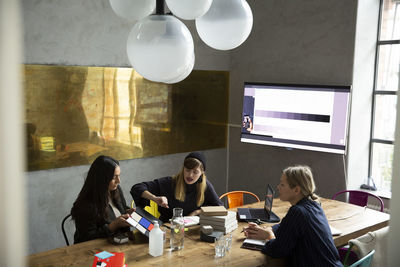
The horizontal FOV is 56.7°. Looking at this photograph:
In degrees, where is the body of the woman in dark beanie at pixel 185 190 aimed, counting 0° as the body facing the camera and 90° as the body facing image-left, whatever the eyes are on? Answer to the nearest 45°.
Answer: approximately 0°

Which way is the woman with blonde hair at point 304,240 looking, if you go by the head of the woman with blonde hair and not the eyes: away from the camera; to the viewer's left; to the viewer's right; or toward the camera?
to the viewer's left

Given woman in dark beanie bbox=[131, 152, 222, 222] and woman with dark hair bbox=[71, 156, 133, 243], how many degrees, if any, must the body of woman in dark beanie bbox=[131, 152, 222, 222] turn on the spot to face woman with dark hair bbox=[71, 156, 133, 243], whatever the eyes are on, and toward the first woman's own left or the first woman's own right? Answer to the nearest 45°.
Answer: approximately 45° to the first woman's own right

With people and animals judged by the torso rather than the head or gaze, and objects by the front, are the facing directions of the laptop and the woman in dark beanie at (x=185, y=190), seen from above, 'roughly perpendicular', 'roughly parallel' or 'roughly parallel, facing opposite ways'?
roughly perpendicular

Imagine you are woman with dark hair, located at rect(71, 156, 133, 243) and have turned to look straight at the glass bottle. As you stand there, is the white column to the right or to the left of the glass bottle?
right

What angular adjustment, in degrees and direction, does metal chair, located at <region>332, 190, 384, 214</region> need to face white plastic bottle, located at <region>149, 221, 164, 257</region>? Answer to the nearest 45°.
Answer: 0° — it already faces it

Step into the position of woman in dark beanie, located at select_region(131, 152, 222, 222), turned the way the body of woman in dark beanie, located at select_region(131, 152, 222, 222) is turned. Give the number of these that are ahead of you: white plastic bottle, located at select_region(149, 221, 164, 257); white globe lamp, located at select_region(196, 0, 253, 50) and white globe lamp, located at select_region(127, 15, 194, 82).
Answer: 3

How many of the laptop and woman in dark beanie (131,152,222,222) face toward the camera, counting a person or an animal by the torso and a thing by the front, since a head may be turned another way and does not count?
1
